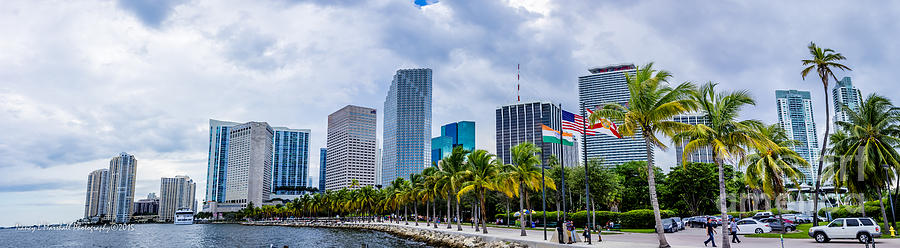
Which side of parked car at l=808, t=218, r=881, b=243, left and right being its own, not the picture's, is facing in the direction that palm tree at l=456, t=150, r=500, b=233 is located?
front

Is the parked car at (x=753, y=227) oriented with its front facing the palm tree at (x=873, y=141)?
no

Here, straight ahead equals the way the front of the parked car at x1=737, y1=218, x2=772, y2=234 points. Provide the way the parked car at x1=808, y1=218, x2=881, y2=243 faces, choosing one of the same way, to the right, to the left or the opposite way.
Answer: the same way

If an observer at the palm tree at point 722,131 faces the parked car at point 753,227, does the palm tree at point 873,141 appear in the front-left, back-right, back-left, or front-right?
front-right

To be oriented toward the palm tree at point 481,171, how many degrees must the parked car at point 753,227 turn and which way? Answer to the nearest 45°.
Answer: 0° — it already faces it

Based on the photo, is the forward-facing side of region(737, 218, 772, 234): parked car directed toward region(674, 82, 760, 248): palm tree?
no

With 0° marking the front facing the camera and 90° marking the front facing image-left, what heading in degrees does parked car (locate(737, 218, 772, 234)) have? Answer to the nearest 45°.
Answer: approximately 90°

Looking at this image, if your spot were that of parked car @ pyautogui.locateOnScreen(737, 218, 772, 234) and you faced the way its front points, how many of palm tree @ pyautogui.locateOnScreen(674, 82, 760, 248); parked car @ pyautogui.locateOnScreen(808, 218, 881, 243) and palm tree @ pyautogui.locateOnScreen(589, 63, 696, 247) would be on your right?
0

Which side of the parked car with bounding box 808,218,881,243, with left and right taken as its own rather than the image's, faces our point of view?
left
